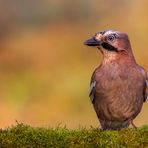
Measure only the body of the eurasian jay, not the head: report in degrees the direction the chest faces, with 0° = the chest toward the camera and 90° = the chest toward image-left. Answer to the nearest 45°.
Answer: approximately 0°
